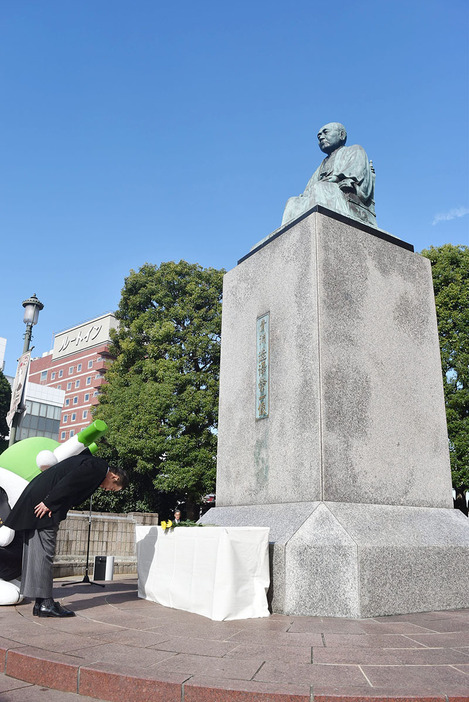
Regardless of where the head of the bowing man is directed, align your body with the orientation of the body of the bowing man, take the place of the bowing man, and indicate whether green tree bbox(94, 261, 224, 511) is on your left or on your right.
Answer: on your left

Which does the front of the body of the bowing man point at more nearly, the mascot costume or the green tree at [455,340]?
the green tree

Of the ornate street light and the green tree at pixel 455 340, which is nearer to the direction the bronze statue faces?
the ornate street light

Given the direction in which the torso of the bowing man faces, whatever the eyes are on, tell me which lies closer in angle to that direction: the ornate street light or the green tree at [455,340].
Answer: the green tree

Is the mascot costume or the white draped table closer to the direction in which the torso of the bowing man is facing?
the white draped table

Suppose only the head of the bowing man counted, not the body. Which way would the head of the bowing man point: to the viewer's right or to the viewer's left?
to the viewer's right

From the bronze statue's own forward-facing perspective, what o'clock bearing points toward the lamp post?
The lamp post is roughly at 2 o'clock from the bronze statue.

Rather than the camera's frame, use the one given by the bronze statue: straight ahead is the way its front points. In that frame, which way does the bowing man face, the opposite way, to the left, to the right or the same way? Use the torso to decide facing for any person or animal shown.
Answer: the opposite way

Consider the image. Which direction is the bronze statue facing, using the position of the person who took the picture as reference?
facing the viewer and to the left of the viewer

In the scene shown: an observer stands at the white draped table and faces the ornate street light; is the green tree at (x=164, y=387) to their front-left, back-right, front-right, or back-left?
front-right

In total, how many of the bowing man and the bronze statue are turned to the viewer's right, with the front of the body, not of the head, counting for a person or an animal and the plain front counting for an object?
1

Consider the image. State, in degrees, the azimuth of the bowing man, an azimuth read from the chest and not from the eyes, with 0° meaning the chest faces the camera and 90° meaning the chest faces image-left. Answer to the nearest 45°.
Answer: approximately 270°
